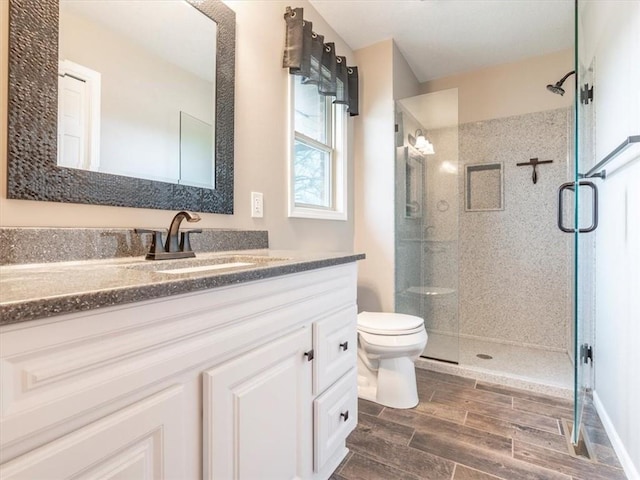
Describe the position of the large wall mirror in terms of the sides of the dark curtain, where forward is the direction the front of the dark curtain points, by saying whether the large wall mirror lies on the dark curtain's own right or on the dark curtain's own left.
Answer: on the dark curtain's own right

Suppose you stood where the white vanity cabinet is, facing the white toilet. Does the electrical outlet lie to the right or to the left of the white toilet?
left

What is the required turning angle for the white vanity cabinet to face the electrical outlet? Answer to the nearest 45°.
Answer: approximately 135° to its left

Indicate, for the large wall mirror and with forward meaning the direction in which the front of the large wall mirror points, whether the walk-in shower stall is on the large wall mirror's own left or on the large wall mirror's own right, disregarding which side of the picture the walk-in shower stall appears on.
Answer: on the large wall mirror's own left

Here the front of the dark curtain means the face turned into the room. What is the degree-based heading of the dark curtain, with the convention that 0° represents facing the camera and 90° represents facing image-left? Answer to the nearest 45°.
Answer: approximately 315°

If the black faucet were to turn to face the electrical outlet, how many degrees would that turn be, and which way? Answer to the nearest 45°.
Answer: approximately 90° to its left

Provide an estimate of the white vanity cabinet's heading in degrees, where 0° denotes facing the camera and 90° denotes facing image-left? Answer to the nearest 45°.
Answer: approximately 315°
